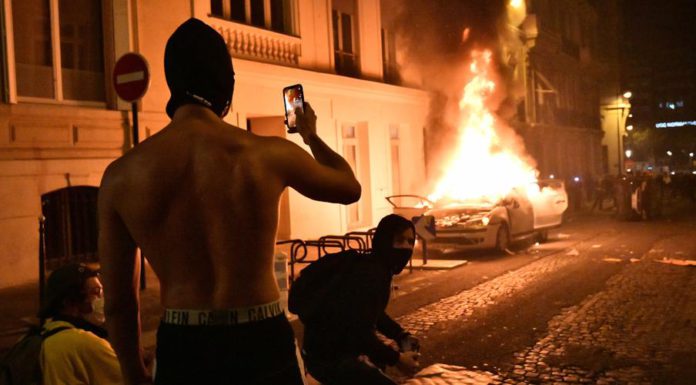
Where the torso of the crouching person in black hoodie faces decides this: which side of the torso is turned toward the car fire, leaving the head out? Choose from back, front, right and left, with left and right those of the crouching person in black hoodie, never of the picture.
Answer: left

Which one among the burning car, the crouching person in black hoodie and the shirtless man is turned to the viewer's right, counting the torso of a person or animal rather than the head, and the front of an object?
the crouching person in black hoodie

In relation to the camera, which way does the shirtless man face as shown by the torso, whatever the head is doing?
away from the camera

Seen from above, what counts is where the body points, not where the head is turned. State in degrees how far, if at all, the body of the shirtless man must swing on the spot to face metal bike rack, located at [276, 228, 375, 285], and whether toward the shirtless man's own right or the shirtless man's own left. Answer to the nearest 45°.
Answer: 0° — they already face it

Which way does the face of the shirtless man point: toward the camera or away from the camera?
away from the camera

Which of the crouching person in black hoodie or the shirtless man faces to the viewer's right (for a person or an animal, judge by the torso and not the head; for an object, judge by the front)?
the crouching person in black hoodie

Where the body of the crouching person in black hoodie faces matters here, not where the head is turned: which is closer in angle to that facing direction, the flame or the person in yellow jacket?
the flame

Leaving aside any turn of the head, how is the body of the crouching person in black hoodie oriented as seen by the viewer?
to the viewer's right

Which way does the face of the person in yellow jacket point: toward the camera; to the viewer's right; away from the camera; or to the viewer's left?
to the viewer's right

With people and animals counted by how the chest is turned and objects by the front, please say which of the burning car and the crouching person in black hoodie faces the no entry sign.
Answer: the burning car

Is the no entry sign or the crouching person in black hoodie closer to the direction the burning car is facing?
the no entry sign

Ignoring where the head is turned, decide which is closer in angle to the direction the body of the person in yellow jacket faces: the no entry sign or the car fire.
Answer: the car fire

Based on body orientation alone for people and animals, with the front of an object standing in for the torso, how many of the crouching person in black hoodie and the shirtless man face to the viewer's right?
1

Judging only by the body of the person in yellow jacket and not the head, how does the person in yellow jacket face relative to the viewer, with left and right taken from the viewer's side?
facing away from the viewer and to the right of the viewer

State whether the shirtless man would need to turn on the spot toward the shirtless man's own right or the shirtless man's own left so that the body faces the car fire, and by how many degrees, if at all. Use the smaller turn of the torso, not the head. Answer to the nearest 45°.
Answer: approximately 45° to the shirtless man's own right
